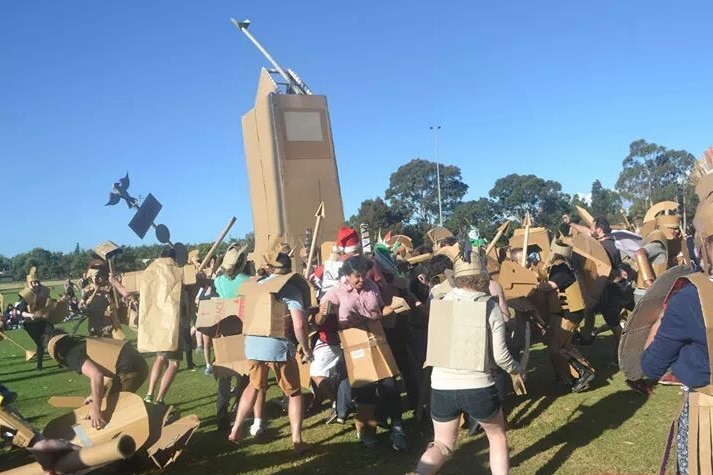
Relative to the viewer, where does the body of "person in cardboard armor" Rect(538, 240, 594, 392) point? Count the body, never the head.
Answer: to the viewer's left

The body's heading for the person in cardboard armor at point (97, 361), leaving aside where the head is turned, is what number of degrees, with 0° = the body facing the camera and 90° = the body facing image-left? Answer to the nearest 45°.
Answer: approximately 90°

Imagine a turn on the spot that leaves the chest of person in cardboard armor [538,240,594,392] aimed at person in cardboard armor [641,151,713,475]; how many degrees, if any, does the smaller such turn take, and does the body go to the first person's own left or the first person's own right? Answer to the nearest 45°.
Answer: approximately 90° to the first person's own left

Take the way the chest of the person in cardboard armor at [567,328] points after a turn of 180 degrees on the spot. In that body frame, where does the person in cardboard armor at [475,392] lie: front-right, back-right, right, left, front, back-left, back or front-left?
right

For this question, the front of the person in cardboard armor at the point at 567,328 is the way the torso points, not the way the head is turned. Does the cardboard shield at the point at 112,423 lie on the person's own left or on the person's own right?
on the person's own left

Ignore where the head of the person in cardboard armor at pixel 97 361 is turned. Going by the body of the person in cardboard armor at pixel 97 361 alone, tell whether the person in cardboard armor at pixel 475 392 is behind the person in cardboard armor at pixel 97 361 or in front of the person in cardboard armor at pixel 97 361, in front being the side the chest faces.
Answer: behind

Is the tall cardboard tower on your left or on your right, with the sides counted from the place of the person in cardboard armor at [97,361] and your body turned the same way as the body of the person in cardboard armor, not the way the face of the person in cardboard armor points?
on your right

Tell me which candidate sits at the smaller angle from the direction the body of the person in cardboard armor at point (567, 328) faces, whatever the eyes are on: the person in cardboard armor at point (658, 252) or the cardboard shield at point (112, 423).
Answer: the cardboard shield

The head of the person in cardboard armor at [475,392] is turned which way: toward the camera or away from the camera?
away from the camera

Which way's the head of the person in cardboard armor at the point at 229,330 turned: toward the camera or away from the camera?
away from the camera

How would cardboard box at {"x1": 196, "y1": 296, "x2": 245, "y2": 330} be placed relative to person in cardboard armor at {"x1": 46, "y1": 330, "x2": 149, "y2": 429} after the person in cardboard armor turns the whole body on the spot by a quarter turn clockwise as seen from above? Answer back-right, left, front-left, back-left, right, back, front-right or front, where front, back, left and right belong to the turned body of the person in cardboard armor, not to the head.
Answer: front-right

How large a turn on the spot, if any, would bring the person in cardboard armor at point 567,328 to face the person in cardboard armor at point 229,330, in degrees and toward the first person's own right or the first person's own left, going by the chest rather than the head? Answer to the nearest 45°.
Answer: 0° — they already face them

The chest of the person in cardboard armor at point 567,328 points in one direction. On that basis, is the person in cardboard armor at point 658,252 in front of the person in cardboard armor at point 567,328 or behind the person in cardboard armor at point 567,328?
behind

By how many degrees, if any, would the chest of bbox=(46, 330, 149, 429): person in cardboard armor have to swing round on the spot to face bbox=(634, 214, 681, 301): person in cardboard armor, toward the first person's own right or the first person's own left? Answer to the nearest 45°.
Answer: approximately 180°
